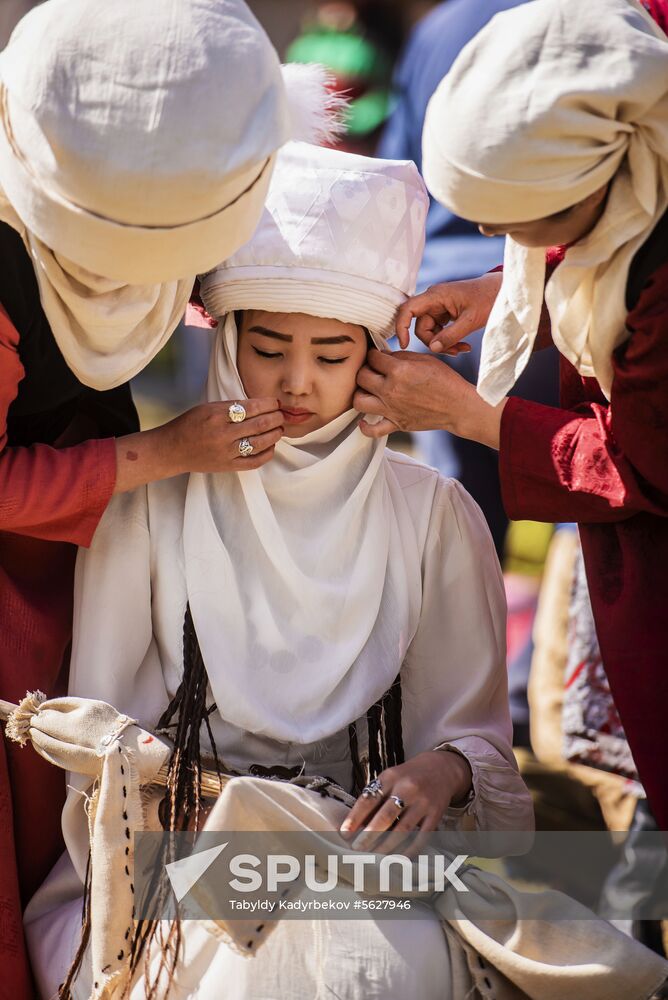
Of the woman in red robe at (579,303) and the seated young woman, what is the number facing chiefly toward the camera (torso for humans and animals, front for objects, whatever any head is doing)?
1

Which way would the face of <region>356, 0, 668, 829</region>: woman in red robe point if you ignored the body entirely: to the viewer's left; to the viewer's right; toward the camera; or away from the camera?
to the viewer's left

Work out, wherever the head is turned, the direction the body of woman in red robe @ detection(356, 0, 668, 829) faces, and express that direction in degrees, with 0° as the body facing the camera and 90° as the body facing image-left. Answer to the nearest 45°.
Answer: approximately 90°

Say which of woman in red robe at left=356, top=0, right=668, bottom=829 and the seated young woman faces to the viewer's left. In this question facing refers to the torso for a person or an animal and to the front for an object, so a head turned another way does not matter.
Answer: the woman in red robe

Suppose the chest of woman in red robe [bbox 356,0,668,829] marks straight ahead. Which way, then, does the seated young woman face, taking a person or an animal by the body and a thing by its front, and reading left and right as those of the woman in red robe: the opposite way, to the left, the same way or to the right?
to the left

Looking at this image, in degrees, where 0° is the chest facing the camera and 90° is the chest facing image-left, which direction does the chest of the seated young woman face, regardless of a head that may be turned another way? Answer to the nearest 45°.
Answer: approximately 0°
